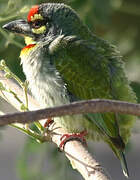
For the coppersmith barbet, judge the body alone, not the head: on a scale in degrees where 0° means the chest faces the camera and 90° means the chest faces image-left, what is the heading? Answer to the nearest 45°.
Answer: approximately 90°
